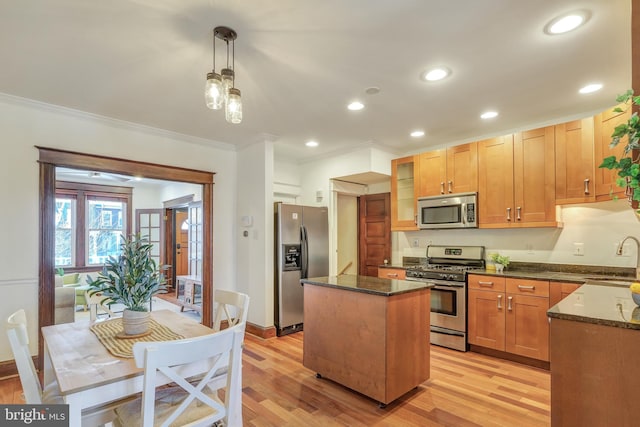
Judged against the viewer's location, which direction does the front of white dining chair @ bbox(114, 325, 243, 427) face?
facing away from the viewer and to the left of the viewer

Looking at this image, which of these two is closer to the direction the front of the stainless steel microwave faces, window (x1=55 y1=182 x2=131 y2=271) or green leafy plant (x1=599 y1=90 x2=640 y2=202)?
the green leafy plant

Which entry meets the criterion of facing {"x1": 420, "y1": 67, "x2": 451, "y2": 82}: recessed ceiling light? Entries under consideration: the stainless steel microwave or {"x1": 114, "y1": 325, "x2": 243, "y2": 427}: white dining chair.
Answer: the stainless steel microwave

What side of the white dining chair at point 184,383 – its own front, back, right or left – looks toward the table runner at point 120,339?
front

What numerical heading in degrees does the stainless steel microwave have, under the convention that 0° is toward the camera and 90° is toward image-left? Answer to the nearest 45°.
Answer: approximately 0°

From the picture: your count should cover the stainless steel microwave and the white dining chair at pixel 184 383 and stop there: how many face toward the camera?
1
